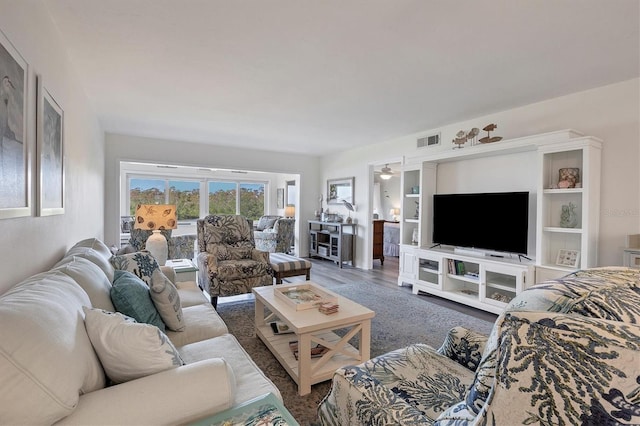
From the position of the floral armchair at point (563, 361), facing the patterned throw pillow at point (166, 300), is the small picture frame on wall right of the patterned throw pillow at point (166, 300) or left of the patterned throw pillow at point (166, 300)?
right

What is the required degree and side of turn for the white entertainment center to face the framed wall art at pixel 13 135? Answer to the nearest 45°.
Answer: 0° — it already faces it

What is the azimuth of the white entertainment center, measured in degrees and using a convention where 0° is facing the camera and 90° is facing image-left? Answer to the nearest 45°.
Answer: approximately 45°

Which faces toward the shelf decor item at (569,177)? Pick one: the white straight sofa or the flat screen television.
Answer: the white straight sofa

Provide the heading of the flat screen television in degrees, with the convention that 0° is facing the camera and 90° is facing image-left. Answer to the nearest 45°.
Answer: approximately 45°

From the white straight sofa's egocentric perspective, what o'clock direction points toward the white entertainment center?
The white entertainment center is roughly at 12 o'clock from the white straight sofa.

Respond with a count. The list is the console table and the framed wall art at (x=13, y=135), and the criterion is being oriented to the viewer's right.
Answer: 1

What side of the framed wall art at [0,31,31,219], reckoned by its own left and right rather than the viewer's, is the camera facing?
right

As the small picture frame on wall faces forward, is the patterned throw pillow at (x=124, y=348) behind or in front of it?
in front

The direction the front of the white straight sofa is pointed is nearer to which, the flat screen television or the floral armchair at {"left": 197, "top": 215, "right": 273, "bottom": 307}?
the flat screen television
